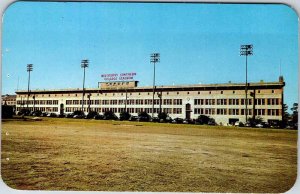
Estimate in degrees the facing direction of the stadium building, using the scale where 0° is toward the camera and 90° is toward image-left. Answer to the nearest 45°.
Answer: approximately 45°
